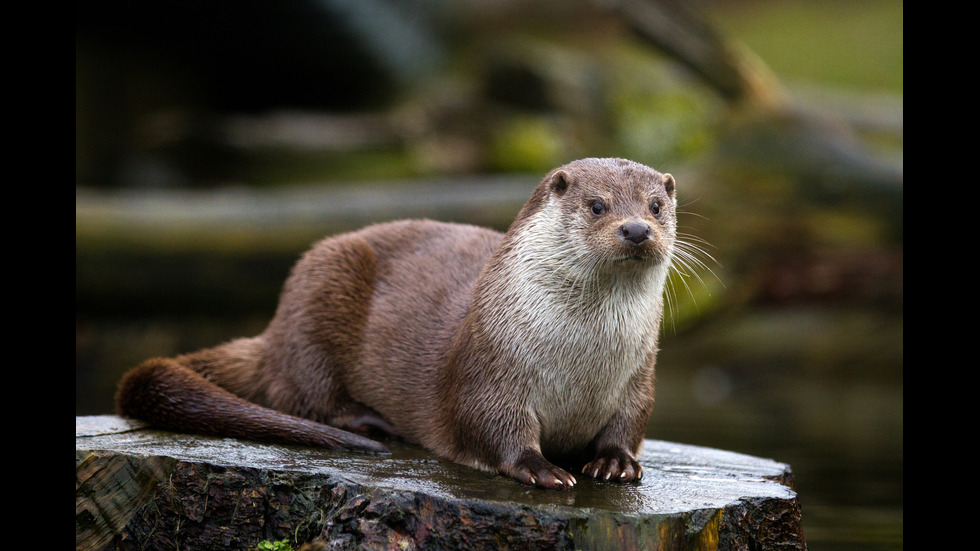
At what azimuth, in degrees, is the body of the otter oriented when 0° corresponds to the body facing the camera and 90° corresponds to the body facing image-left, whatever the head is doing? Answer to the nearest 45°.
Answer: approximately 315°
